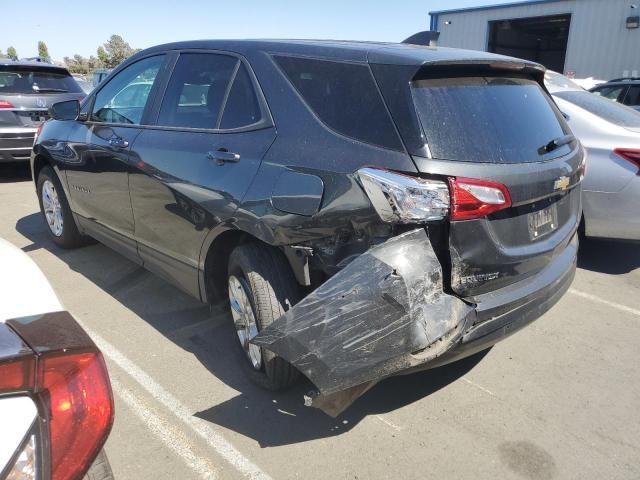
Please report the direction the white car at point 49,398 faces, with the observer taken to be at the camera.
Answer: facing away from the viewer

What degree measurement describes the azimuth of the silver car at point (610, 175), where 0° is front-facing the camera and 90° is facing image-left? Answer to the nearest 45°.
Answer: approximately 135°

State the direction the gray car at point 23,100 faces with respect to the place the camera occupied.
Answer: facing away from the viewer

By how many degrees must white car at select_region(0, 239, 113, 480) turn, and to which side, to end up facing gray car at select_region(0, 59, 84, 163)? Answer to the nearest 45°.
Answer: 0° — it already faces it

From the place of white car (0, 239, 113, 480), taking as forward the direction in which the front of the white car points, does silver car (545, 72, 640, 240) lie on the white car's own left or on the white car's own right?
on the white car's own right

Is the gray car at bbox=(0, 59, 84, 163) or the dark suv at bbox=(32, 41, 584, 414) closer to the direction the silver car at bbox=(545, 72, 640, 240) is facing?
the gray car

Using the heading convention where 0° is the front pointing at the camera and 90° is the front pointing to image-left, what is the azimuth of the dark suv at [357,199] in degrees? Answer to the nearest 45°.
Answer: approximately 135°

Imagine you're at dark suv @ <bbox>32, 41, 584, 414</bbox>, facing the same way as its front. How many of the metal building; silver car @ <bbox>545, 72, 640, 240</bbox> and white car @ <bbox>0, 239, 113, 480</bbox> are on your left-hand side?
1

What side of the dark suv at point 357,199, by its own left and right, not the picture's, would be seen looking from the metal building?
right

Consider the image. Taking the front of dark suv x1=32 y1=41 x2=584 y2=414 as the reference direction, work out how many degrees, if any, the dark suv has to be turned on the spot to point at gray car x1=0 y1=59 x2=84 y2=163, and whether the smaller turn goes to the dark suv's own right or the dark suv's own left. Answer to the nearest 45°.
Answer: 0° — it already faces it

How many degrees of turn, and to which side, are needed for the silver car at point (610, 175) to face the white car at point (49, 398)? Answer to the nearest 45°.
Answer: approximately 135° to its left

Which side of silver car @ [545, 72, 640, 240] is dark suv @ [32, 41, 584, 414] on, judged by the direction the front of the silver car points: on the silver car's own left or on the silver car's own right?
on the silver car's own left

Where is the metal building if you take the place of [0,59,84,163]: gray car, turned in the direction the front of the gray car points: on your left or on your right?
on your right

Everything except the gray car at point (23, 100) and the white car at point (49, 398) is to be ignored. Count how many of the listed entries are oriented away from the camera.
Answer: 2

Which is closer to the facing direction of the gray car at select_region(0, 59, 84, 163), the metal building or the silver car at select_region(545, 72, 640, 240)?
the metal building

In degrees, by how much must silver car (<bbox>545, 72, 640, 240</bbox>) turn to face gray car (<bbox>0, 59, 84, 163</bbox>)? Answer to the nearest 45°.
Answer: approximately 45° to its left
